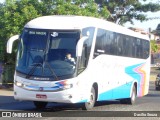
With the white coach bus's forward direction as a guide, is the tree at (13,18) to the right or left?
on its right

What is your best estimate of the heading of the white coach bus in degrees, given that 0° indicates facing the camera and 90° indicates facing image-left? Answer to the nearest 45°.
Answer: approximately 45°
